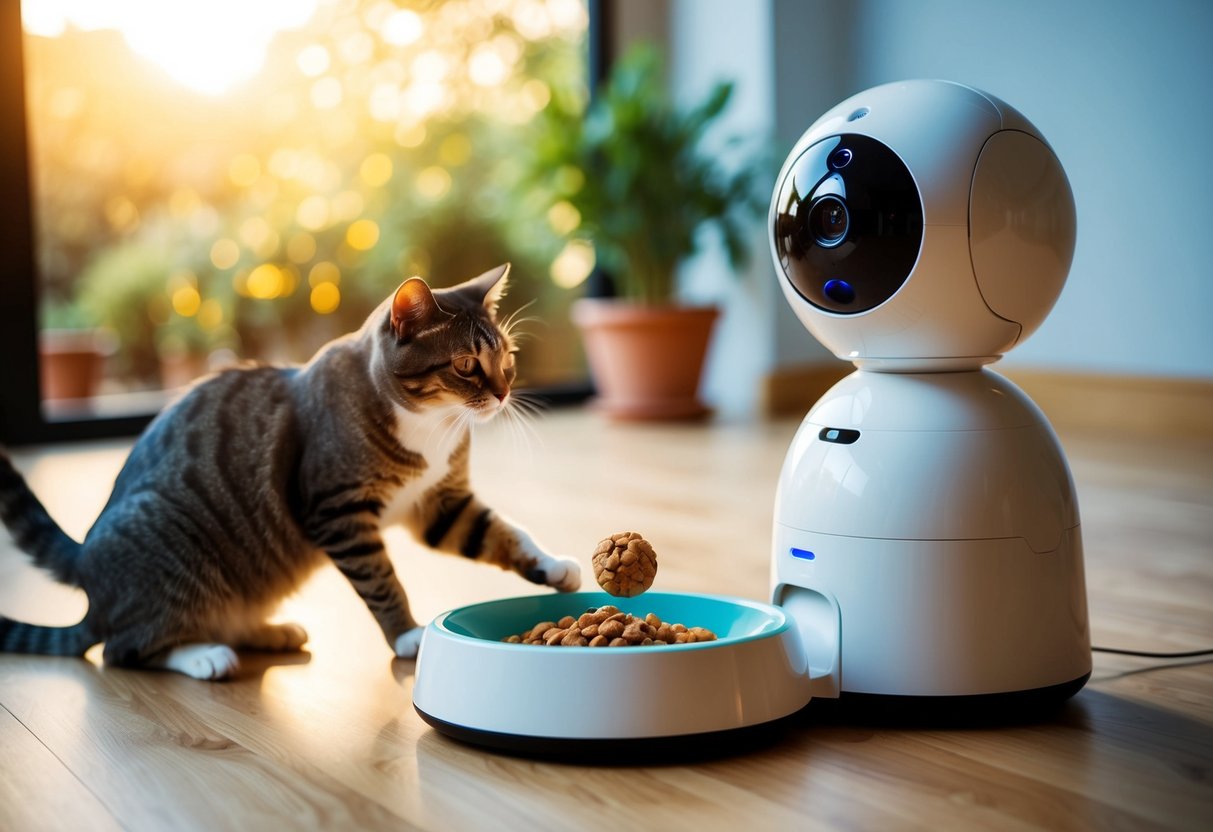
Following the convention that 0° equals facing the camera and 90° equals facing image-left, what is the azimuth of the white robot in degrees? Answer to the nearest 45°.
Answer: approximately 45°

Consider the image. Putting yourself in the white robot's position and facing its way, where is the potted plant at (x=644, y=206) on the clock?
The potted plant is roughly at 4 o'clock from the white robot.

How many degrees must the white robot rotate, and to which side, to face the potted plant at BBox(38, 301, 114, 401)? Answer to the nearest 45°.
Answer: approximately 90° to its right

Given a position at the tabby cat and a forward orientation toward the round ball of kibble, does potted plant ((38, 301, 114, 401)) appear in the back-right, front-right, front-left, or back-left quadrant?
back-left
